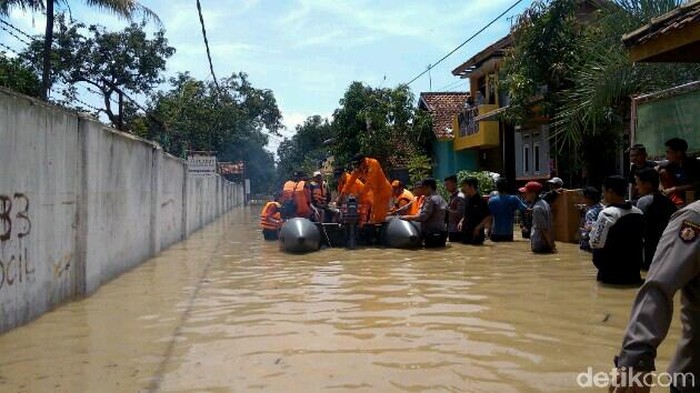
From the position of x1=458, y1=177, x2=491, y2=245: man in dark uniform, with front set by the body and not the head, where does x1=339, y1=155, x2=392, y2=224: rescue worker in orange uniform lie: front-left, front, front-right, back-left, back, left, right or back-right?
front-right

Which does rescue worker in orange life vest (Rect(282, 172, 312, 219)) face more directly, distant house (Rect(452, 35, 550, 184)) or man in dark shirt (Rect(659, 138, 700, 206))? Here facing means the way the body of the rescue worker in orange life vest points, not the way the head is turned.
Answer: the distant house

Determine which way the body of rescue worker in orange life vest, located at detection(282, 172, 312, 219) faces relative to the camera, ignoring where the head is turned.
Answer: away from the camera

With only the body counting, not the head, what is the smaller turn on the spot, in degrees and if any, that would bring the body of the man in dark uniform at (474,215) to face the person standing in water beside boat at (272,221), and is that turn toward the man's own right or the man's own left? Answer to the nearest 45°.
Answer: approximately 45° to the man's own right

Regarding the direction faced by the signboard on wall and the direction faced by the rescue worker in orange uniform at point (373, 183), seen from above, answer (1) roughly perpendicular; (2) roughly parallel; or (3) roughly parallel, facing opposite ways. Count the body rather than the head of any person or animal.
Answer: roughly perpendicular
